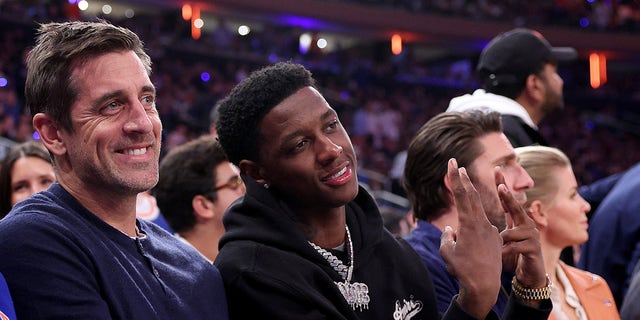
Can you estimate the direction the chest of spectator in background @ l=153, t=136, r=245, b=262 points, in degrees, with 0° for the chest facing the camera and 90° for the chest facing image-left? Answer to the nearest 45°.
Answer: approximately 270°

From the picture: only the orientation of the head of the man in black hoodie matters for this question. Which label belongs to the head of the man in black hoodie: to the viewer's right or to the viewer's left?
to the viewer's right

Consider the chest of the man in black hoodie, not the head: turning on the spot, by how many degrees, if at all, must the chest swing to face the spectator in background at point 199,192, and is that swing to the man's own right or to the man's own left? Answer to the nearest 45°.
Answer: approximately 180°

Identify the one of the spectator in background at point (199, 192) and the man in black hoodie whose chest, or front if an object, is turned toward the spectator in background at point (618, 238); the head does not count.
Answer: the spectator in background at point (199, 192)

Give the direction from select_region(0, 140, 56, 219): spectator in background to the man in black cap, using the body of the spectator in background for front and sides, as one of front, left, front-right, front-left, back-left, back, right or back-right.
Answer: front-left

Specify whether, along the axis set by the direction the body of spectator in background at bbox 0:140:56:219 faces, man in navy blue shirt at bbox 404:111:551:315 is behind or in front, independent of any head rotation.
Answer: in front

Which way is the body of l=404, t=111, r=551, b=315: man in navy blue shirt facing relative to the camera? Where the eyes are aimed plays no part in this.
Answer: to the viewer's right

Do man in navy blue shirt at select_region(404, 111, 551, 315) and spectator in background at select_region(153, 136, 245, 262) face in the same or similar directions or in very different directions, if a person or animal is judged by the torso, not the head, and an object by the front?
same or similar directions

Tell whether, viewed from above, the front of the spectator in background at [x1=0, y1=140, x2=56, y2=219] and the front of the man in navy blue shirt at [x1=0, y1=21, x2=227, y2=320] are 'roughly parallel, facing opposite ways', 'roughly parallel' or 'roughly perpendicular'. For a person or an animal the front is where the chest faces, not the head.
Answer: roughly parallel

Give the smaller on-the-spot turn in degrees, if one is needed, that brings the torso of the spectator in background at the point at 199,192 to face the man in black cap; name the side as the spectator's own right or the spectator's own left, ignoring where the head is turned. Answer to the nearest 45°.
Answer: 0° — they already face them

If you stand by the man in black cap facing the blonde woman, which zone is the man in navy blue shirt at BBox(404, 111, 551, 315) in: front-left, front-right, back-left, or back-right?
front-right

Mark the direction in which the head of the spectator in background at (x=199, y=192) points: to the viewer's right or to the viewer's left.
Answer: to the viewer's right

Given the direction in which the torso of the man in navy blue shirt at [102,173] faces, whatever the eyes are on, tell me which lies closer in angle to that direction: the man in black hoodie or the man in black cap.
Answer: the man in black hoodie

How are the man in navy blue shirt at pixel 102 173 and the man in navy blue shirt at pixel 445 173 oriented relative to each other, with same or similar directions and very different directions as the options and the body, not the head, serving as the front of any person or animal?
same or similar directions

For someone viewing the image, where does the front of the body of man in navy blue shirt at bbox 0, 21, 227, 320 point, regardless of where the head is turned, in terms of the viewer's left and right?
facing the viewer and to the right of the viewer

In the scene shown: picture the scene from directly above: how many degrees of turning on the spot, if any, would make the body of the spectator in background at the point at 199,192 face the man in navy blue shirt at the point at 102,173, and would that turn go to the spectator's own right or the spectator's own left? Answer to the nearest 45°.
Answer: approximately 90° to the spectator's own right

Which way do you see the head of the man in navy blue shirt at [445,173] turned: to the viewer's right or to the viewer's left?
to the viewer's right
